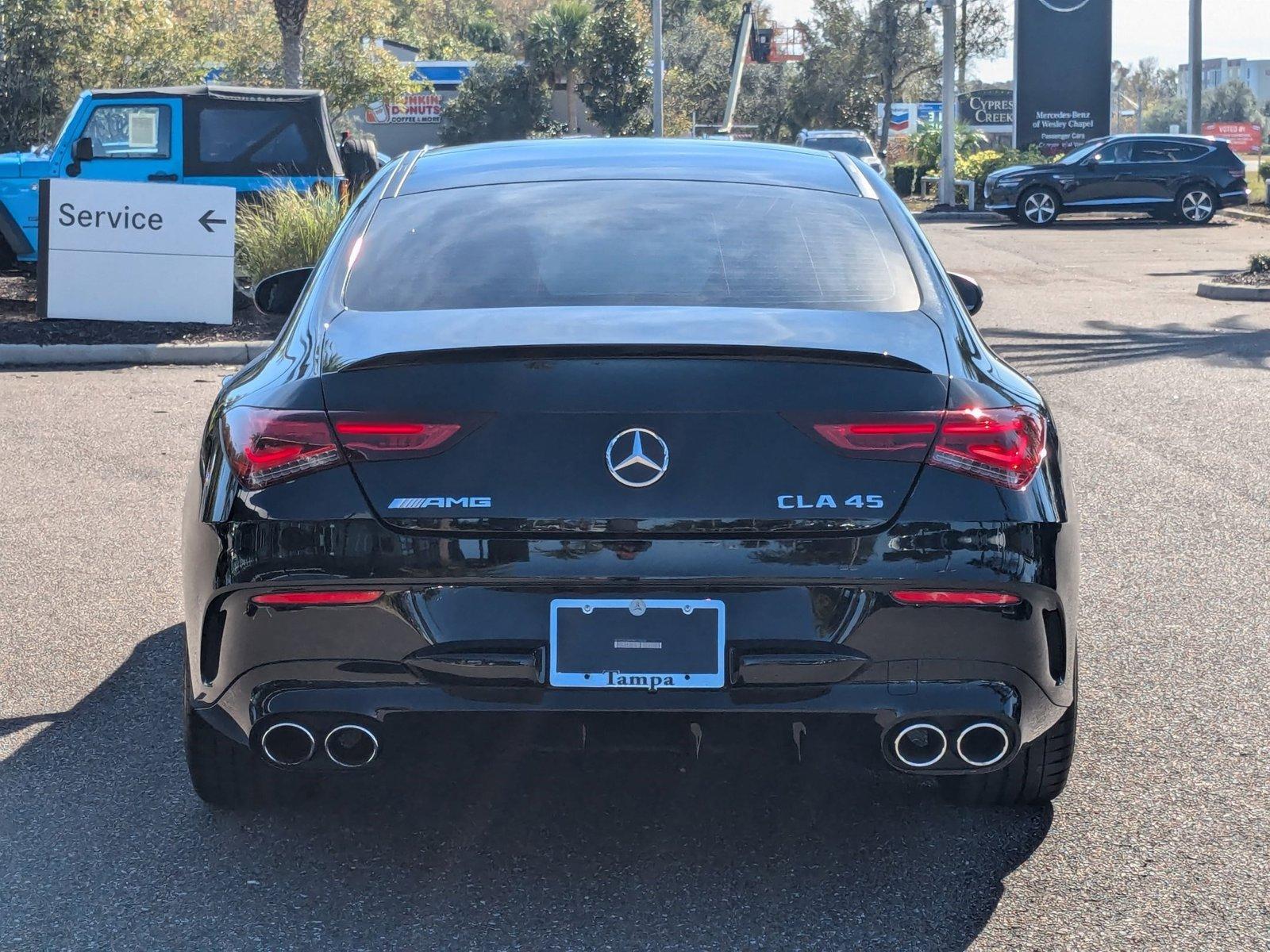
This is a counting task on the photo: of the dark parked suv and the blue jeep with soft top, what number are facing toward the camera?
0

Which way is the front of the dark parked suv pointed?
to the viewer's left

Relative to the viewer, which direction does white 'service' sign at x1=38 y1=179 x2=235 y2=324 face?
toward the camera

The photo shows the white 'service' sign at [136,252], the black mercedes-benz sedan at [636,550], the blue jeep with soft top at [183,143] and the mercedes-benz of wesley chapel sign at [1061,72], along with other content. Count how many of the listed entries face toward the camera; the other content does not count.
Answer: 2

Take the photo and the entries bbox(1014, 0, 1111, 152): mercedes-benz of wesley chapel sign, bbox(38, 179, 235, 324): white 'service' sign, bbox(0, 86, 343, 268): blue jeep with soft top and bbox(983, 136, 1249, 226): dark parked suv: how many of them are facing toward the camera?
2

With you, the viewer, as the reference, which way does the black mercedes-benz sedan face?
facing away from the viewer

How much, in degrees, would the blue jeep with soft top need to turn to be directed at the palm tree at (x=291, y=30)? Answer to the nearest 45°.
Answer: approximately 90° to its right

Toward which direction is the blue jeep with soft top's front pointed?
to the viewer's left

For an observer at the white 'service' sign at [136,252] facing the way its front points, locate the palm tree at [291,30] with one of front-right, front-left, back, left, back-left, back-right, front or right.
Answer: back

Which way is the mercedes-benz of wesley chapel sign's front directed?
toward the camera
